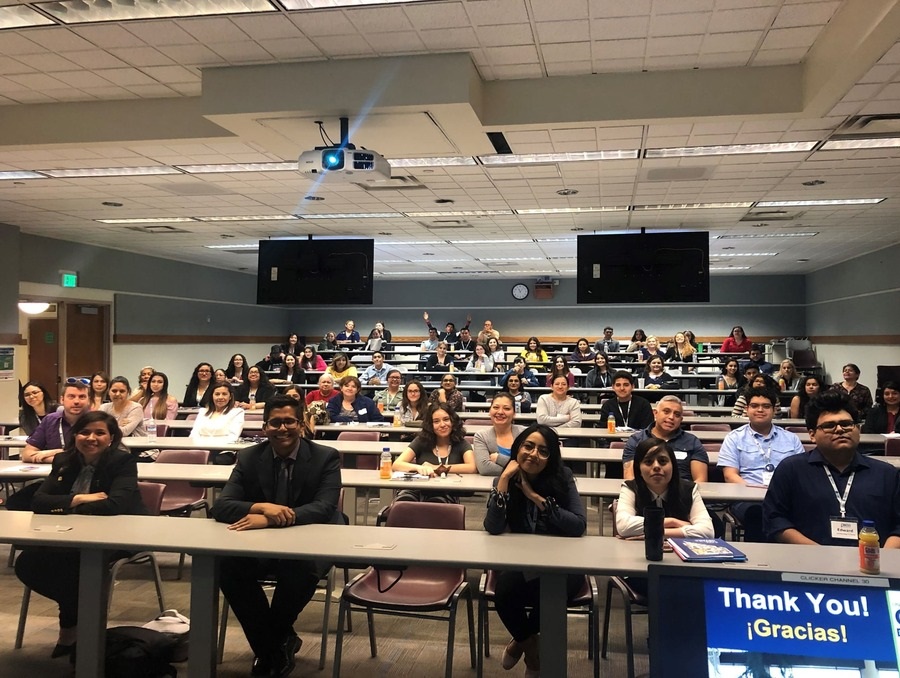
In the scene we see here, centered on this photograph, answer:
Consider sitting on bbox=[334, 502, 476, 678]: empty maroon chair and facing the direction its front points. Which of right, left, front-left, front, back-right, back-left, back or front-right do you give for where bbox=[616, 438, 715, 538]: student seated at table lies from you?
left

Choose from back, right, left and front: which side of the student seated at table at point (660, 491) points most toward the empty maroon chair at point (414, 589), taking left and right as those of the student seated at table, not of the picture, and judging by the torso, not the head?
right

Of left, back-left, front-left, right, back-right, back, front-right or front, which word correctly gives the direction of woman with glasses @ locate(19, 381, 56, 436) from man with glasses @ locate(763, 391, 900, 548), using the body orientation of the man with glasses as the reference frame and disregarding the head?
right

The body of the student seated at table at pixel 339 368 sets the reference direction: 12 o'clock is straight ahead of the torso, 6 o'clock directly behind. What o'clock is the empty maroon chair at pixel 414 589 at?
The empty maroon chair is roughly at 12 o'clock from the student seated at table.

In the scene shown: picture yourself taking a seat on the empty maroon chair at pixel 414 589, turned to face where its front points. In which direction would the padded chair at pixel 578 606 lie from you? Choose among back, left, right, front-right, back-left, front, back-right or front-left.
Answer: left

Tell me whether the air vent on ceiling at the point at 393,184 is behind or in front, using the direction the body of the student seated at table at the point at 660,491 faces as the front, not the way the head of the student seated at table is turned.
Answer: behind

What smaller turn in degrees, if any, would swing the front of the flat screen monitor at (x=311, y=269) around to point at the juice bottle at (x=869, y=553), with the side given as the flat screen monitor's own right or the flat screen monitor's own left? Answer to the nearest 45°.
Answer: approximately 180°

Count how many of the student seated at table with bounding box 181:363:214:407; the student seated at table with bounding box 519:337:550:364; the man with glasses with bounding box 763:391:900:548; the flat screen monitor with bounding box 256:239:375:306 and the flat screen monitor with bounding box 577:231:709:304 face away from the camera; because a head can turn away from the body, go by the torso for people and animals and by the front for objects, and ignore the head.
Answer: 2

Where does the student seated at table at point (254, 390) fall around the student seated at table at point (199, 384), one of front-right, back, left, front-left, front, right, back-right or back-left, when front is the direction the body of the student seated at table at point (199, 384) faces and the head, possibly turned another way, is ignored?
front-left

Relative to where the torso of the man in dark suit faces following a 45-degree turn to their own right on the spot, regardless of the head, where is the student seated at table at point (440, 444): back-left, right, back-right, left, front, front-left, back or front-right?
back

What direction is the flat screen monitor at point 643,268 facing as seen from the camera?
away from the camera

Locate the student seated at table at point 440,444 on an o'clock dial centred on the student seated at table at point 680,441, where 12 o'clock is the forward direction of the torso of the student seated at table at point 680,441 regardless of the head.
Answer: the student seated at table at point 440,444 is roughly at 3 o'clock from the student seated at table at point 680,441.
